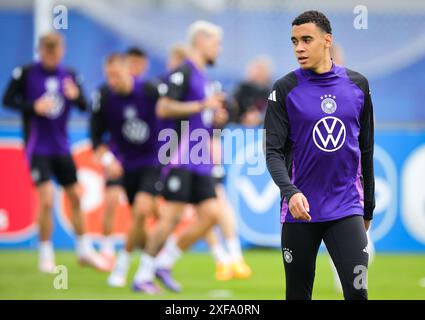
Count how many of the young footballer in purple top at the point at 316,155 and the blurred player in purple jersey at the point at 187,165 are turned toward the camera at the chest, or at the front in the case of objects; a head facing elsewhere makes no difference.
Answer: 1

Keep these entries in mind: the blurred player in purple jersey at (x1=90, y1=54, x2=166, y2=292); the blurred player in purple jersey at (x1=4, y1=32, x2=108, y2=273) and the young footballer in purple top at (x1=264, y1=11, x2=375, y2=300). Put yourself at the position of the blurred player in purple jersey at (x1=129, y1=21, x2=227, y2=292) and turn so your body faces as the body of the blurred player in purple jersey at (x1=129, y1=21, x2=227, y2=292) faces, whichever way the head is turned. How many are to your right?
1

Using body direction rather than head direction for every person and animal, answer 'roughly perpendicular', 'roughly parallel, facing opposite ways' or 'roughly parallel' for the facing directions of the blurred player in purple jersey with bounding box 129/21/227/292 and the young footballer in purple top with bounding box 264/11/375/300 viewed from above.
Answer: roughly perpendicular

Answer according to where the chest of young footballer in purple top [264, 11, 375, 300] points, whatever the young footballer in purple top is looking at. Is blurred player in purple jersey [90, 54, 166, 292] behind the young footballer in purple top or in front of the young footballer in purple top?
behind
